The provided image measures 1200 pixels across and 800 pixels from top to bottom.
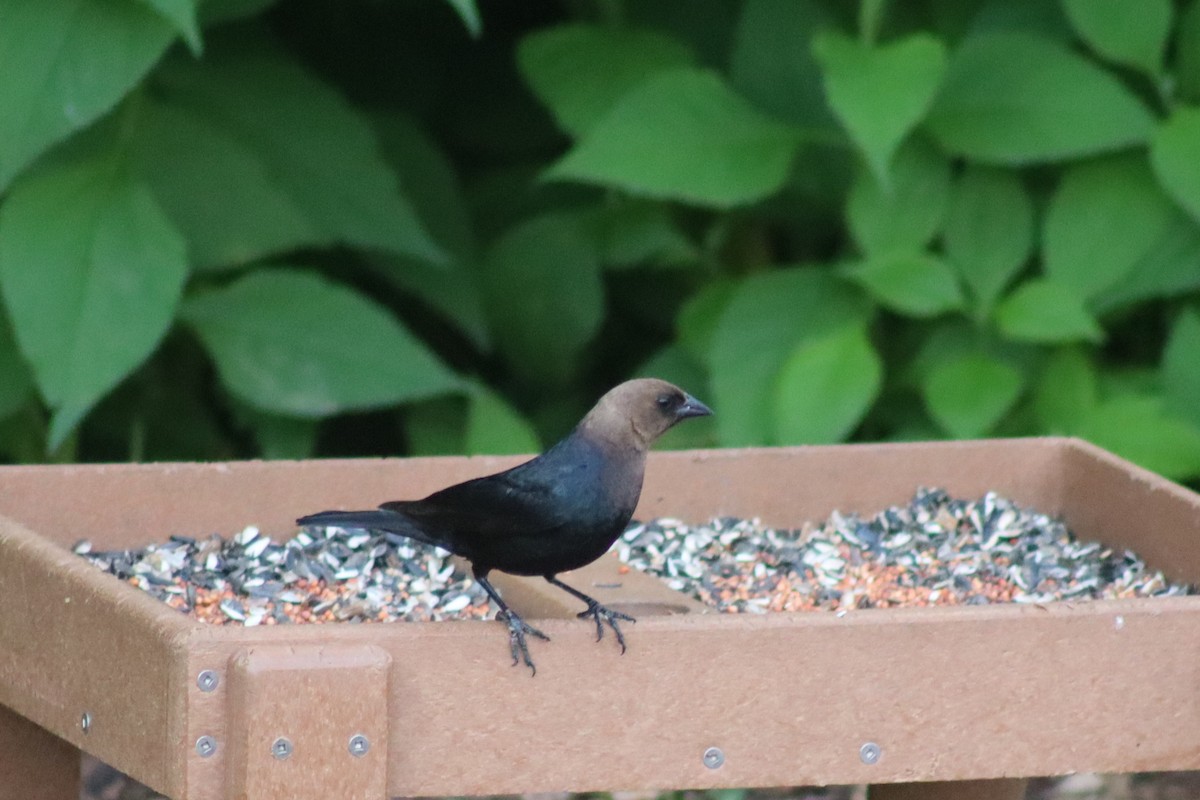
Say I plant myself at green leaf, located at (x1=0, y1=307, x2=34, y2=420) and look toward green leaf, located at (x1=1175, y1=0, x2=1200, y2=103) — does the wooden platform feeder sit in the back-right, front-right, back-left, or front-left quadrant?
front-right

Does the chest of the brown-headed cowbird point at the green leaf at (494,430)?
no

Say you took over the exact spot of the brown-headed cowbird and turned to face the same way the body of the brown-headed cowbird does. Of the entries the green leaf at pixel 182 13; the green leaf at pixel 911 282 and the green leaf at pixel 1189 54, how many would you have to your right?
0

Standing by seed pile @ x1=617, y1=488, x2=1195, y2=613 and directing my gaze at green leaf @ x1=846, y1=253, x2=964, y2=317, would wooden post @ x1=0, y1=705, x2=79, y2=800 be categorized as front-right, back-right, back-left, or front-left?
back-left

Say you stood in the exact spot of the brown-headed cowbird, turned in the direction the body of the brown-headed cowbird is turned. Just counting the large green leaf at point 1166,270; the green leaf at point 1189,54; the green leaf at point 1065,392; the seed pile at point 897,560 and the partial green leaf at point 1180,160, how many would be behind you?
0

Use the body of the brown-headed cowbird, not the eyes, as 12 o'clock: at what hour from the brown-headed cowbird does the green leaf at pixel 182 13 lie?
The green leaf is roughly at 8 o'clock from the brown-headed cowbird.

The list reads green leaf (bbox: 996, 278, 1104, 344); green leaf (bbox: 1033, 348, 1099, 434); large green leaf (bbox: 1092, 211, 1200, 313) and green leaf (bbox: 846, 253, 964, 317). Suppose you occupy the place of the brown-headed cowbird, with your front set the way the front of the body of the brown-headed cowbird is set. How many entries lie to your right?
0

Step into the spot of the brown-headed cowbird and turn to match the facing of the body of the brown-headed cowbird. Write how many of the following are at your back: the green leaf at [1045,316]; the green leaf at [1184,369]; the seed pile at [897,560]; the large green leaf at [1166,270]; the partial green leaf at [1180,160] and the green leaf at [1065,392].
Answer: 0

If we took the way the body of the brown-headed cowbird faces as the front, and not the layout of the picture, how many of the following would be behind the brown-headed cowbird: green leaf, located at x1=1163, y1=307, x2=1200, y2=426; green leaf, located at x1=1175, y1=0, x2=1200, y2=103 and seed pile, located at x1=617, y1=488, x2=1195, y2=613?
0

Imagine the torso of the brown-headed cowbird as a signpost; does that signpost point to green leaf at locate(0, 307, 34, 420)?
no

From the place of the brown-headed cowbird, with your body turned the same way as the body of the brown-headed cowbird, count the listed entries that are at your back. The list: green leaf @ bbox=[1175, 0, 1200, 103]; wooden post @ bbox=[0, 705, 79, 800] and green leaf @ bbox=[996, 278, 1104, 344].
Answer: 1

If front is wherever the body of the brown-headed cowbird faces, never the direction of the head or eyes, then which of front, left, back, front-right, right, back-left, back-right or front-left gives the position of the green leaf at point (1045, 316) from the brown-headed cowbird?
front-left

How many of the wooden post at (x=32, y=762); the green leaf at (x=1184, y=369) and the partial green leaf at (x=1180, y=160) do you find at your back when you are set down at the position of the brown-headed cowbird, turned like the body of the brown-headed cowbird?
1

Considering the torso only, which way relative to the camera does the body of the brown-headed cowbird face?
to the viewer's right

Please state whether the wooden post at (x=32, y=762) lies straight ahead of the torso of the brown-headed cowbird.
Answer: no

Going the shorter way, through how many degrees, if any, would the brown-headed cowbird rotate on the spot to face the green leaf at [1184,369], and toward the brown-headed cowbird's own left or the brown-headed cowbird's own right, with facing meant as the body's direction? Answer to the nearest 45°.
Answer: approximately 45° to the brown-headed cowbird's own left

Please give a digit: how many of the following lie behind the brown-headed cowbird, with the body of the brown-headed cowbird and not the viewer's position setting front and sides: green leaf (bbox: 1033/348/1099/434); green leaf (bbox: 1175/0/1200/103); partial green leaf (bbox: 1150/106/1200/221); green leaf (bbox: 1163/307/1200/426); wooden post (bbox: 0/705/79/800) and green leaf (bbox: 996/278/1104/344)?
1

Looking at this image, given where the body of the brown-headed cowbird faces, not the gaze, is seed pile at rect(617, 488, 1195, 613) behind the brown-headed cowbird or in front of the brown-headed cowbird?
in front

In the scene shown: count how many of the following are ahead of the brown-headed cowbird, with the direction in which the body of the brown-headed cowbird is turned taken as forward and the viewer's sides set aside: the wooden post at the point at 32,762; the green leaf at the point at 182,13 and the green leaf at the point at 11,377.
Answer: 0

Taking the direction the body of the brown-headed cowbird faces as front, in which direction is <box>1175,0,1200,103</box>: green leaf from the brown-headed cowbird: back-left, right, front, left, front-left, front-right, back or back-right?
front-left
